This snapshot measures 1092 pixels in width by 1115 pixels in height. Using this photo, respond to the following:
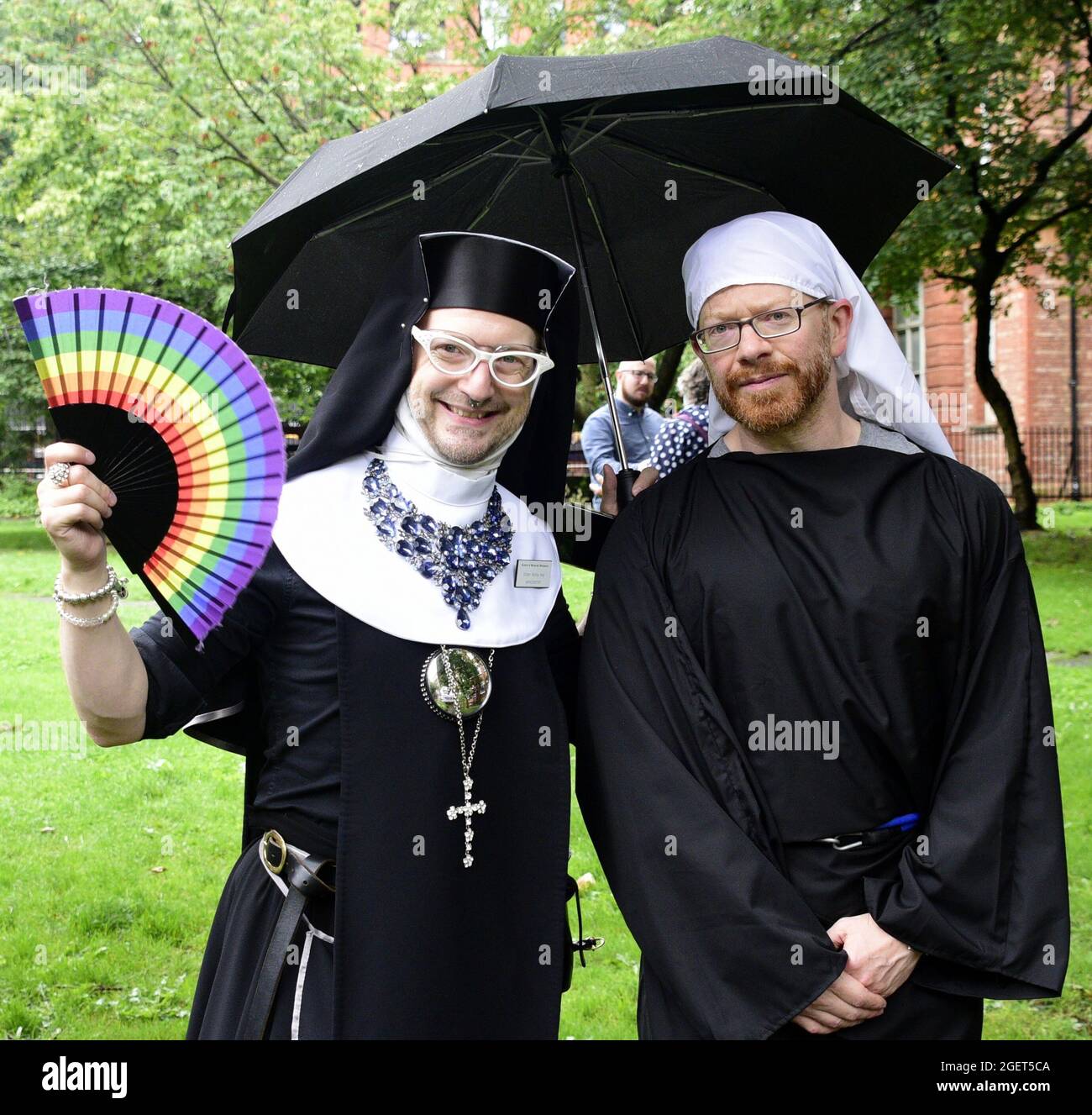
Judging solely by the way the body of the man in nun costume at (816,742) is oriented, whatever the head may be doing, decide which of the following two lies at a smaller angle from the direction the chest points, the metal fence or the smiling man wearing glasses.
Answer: the smiling man wearing glasses

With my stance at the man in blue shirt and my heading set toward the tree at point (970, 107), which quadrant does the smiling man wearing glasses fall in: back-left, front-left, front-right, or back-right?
back-right

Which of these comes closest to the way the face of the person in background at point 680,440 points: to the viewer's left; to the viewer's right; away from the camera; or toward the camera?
away from the camera

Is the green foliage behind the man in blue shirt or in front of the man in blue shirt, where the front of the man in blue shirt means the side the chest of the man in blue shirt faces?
behind

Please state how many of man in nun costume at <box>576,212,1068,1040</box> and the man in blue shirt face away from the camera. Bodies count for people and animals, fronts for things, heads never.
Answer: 0

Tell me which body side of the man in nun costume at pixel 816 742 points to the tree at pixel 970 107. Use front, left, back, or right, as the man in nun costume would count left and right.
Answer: back

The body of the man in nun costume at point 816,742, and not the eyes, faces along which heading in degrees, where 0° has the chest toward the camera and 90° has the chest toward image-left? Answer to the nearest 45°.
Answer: approximately 0°

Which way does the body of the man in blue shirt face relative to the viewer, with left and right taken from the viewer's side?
facing the viewer and to the right of the viewer

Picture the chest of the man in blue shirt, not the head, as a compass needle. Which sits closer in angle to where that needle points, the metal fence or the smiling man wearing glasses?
the smiling man wearing glasses

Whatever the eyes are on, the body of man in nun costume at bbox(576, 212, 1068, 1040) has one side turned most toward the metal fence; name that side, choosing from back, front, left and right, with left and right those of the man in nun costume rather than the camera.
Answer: back

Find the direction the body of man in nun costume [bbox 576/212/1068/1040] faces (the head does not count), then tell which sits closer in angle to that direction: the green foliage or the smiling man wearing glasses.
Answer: the smiling man wearing glasses
